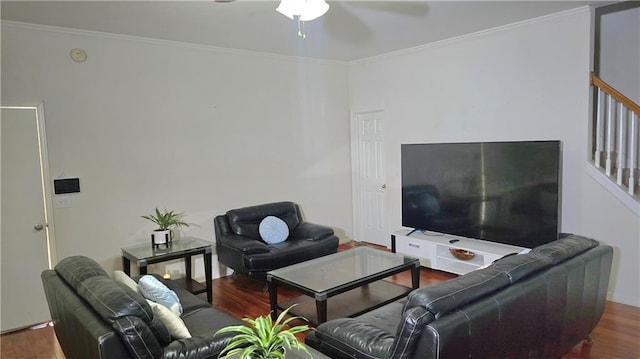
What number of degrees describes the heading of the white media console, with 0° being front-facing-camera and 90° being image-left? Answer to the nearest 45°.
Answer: approximately 45°

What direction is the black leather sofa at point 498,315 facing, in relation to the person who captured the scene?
facing away from the viewer and to the left of the viewer

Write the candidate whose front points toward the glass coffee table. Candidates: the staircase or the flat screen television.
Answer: the flat screen television

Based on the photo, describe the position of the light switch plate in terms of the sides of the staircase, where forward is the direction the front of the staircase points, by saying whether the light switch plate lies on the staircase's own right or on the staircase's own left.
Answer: on the staircase's own right

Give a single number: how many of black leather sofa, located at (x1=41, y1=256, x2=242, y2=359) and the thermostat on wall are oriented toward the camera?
1

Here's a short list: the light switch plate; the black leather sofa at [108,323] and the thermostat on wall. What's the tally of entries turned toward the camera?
2

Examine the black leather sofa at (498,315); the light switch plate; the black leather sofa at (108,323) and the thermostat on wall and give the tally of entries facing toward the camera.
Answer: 2

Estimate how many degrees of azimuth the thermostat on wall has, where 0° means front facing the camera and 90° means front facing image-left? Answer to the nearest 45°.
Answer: approximately 0°

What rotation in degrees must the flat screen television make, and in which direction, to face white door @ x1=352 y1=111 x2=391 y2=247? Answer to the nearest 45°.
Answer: approximately 90° to its right
